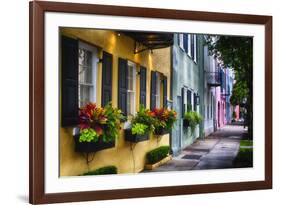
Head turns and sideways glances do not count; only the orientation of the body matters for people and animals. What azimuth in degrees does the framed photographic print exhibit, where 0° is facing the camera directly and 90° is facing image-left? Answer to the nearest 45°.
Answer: approximately 315°
